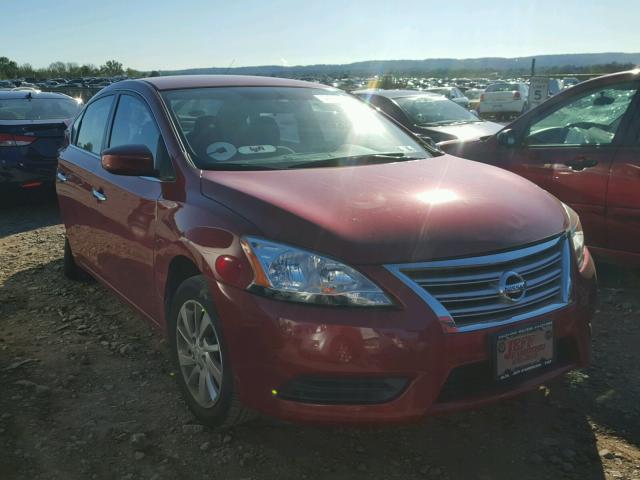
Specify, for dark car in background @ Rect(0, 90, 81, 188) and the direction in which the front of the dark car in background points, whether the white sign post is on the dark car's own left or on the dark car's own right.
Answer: on the dark car's own right

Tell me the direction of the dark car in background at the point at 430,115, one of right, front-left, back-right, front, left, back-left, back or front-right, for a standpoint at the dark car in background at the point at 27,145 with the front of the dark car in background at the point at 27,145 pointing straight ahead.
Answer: right

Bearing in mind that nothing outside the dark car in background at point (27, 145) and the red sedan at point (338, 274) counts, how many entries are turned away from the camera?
1

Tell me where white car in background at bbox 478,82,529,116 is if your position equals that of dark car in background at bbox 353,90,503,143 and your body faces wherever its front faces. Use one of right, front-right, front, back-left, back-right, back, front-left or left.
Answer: back-left

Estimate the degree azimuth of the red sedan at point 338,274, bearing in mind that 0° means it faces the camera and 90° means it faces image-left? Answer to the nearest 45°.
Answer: approximately 315°

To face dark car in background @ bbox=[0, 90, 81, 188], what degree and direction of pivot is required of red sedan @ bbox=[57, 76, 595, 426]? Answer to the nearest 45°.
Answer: approximately 180°

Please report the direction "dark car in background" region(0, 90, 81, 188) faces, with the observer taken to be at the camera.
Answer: facing away from the viewer

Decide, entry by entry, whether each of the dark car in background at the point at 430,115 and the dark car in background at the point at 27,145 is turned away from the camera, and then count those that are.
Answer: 1

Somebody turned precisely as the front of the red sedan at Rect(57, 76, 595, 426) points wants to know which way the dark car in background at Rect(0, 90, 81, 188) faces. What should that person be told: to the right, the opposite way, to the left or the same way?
the opposite way

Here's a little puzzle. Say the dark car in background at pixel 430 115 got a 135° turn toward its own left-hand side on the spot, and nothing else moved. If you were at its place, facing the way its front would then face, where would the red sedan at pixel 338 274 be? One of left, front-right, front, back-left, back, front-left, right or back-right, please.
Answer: back

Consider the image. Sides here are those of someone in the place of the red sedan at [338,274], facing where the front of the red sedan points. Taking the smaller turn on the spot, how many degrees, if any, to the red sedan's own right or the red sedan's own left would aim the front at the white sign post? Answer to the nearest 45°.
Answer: approximately 135° to the red sedan's own left

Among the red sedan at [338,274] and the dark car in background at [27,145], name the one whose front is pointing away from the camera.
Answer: the dark car in background

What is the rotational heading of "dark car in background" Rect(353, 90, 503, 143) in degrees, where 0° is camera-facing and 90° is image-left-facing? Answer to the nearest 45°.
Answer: approximately 315°

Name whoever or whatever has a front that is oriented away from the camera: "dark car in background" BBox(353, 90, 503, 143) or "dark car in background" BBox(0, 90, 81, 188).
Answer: "dark car in background" BBox(0, 90, 81, 188)
